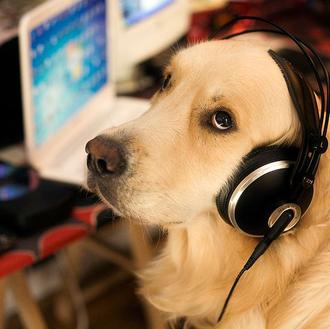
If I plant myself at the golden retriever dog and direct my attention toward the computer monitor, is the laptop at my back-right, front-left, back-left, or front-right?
front-left

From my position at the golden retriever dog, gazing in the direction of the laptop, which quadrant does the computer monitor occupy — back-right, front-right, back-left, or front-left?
front-right

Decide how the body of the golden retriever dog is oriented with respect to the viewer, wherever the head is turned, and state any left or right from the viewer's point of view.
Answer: facing the viewer and to the left of the viewer

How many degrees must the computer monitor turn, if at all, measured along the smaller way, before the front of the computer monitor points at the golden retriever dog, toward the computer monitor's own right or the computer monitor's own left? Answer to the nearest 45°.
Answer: approximately 45° to the computer monitor's own right

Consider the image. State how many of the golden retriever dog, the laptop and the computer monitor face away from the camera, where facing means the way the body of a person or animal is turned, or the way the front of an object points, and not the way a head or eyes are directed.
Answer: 0

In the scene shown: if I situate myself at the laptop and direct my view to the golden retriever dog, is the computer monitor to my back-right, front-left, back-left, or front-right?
back-left

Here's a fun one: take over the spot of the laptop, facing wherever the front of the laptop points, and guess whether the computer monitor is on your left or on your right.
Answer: on your left

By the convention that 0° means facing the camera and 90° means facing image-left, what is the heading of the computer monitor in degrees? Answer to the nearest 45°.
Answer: approximately 315°

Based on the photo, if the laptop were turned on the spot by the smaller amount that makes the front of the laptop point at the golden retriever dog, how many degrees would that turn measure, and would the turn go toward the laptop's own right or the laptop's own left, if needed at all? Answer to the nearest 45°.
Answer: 0° — it already faces it

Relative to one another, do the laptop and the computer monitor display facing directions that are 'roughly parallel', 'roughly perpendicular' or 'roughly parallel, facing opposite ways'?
roughly parallel

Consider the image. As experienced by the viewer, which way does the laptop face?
facing the viewer and to the right of the viewer

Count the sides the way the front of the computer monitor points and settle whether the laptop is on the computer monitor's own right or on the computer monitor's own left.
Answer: on the computer monitor's own right

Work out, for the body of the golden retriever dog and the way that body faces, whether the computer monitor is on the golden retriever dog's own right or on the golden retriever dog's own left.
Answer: on the golden retriever dog's own right

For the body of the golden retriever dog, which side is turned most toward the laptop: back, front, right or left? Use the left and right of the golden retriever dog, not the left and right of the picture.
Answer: right
